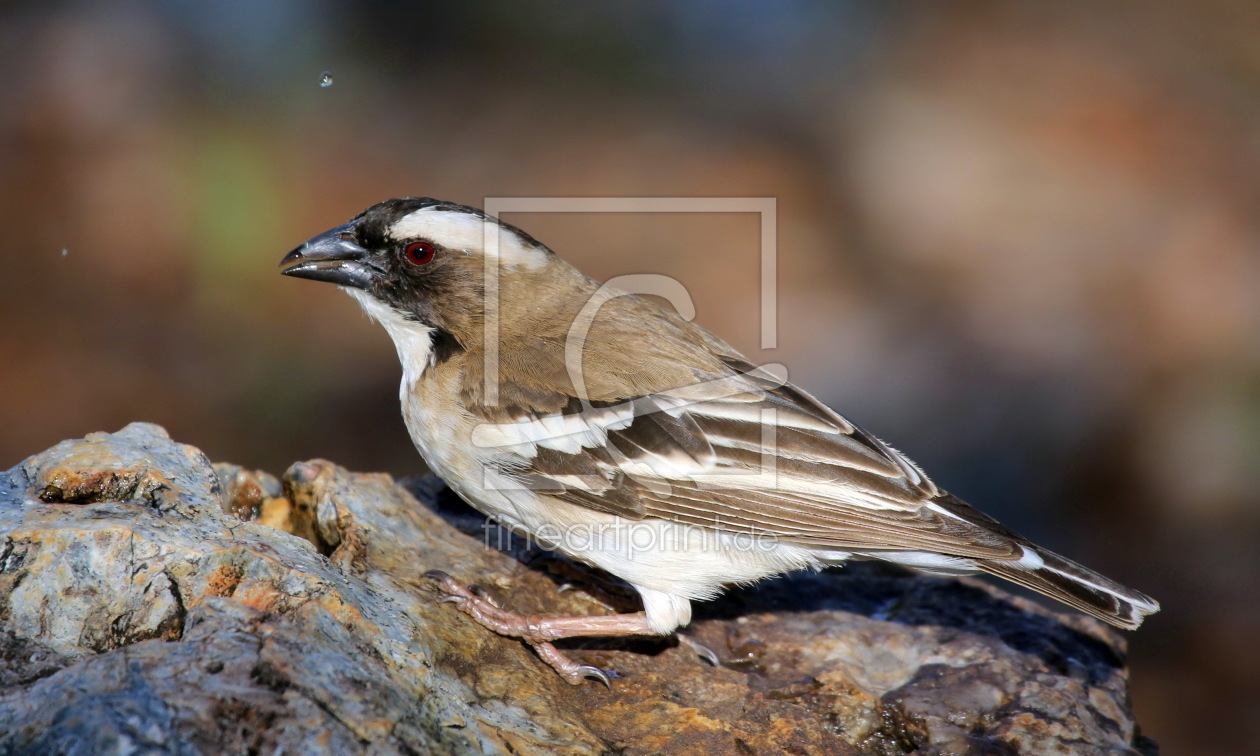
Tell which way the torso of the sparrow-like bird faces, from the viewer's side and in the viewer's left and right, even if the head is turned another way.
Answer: facing to the left of the viewer
